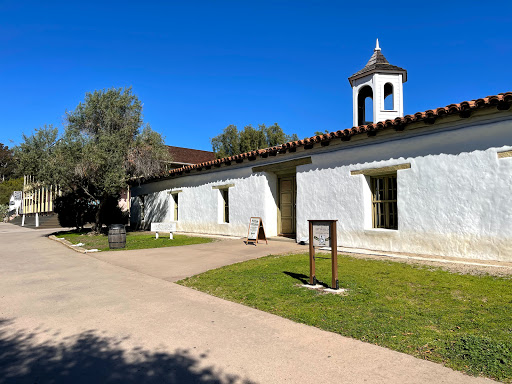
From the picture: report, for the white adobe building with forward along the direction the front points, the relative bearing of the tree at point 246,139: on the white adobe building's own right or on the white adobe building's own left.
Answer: on the white adobe building's own right

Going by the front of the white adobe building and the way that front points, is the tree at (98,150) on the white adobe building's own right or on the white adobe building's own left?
on the white adobe building's own right

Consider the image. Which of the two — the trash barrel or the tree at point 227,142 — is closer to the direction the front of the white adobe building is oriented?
the trash barrel

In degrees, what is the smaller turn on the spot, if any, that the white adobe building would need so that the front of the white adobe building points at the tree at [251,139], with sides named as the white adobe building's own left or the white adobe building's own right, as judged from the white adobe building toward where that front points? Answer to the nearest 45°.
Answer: approximately 135° to the white adobe building's own right

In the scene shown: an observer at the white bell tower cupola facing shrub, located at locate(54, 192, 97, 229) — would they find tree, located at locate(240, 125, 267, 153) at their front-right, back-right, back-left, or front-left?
front-right

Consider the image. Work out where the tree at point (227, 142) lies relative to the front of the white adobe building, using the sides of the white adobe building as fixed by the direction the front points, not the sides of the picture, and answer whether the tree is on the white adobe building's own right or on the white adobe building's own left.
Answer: on the white adobe building's own right

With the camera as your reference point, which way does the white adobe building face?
facing the viewer and to the left of the viewer
